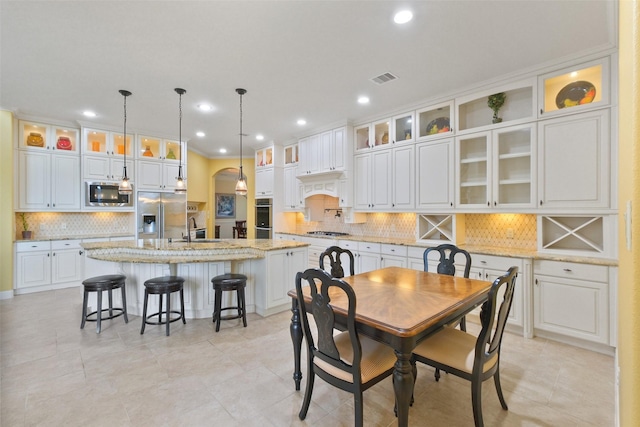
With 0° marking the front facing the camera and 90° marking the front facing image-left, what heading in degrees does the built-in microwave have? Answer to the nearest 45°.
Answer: approximately 0°

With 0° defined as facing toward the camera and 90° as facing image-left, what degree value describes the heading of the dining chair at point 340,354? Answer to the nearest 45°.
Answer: approximately 225°

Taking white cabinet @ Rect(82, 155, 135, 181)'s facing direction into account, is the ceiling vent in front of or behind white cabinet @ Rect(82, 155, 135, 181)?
in front

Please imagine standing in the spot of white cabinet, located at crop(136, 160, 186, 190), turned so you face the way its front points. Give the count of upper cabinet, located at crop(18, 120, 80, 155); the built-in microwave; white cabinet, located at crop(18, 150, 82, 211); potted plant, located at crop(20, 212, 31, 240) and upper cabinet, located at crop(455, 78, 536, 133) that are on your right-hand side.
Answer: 4

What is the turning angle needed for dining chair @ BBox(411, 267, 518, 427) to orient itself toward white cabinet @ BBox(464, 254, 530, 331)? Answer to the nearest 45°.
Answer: approximately 45° to its right

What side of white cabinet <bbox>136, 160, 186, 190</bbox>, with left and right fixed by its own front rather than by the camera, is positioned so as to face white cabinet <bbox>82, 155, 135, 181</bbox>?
right

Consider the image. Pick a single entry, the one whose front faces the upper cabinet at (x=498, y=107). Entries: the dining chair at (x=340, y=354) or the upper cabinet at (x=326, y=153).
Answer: the dining chair

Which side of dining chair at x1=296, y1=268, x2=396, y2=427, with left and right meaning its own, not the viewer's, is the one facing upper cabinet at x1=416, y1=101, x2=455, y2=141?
front

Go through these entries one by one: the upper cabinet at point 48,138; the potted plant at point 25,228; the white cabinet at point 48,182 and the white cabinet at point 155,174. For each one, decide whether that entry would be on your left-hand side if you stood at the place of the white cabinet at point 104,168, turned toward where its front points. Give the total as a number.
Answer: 1

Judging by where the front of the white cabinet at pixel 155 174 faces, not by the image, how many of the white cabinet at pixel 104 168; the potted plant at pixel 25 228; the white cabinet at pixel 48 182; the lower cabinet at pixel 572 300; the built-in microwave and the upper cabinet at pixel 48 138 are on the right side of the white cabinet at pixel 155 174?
5

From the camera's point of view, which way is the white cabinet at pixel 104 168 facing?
toward the camera

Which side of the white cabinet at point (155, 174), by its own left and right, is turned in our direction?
front

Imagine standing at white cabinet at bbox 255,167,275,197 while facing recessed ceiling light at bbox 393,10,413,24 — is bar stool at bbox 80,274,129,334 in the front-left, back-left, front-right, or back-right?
front-right

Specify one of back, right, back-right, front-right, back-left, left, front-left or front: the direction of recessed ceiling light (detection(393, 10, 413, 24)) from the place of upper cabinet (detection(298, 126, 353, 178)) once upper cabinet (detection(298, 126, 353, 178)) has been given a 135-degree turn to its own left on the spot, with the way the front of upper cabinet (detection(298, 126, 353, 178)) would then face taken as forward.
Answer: right

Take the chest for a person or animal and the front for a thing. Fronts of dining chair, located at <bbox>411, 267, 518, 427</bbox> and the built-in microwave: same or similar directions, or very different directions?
very different directions

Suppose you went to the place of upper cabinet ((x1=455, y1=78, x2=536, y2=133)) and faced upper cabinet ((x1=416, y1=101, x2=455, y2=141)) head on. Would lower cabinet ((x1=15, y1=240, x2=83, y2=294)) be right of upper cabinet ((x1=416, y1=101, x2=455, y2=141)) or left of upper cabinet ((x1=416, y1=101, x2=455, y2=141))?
left

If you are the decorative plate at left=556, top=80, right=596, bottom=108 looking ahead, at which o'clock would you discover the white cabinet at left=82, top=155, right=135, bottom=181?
The white cabinet is roughly at 2 o'clock from the decorative plate.

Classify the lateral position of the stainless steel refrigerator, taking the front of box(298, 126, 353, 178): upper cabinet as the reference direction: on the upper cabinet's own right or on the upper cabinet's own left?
on the upper cabinet's own right

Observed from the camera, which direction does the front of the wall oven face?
facing the viewer and to the left of the viewer
